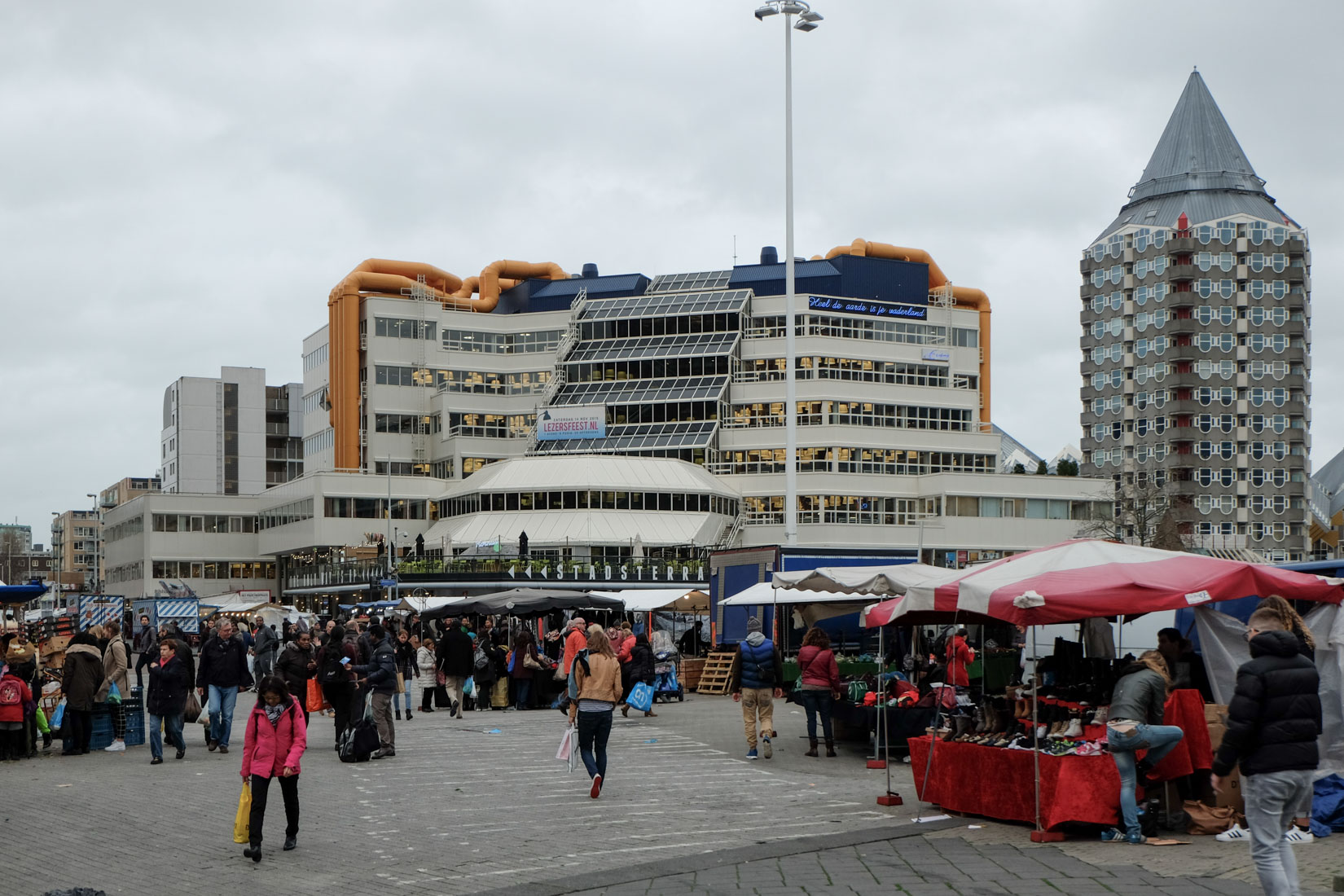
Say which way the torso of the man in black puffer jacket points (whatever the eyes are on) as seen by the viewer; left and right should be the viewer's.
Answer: facing away from the viewer and to the left of the viewer

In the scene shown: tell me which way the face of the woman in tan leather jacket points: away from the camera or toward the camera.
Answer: away from the camera

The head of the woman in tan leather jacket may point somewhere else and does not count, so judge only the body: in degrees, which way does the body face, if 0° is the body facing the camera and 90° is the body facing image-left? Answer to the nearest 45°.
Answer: approximately 180°

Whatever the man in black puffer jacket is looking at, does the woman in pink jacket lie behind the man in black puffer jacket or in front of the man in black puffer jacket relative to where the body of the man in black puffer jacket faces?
in front

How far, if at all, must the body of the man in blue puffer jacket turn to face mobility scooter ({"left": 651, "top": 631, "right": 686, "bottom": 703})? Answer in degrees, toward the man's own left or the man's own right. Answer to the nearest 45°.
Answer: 0° — they already face it

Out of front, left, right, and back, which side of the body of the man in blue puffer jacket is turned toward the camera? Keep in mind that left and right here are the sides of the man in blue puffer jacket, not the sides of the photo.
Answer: back
